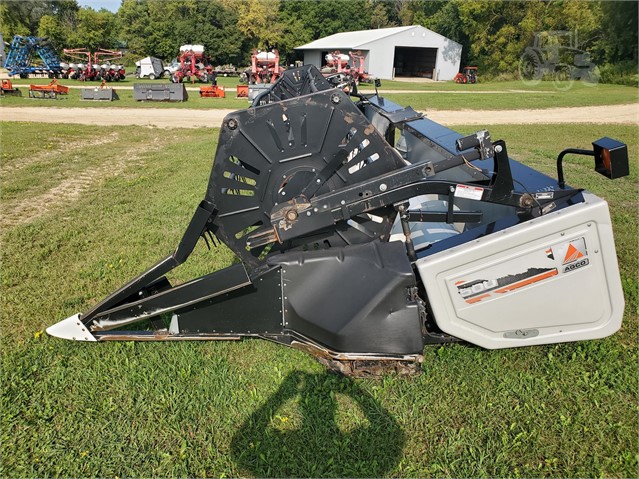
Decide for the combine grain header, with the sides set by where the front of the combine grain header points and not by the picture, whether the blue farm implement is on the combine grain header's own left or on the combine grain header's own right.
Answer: on the combine grain header's own right

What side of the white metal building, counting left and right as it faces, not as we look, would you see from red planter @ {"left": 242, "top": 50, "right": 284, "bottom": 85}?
right

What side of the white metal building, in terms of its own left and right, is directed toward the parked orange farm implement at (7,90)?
right

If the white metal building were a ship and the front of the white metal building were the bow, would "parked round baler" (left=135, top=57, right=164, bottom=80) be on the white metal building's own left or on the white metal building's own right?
on the white metal building's own right

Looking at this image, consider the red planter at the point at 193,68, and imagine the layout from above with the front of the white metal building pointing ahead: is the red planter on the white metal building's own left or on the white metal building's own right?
on the white metal building's own right

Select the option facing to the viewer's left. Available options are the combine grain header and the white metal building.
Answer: the combine grain header

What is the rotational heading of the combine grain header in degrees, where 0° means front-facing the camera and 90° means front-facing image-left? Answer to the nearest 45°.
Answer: approximately 90°

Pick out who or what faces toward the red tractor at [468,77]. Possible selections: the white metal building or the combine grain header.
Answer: the white metal building

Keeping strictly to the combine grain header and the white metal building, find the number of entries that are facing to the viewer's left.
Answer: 1

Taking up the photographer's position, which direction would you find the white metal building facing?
facing the viewer and to the right of the viewer
